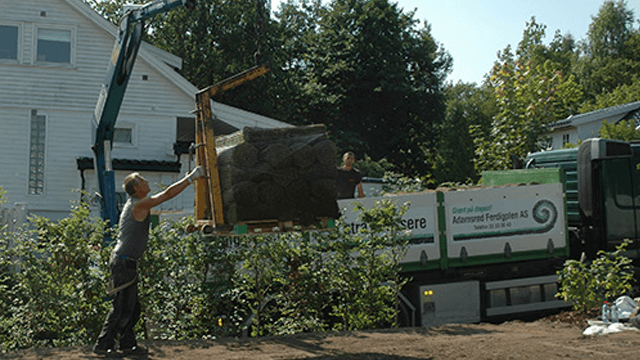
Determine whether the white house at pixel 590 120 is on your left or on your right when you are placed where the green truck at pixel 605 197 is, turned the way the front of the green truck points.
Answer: on your left

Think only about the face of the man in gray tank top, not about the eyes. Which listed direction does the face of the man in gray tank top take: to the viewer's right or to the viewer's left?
to the viewer's right

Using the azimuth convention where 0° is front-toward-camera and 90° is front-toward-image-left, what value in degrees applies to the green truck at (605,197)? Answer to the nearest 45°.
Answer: approximately 270°

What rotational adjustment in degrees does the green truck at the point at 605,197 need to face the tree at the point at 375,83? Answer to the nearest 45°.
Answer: approximately 135° to its left

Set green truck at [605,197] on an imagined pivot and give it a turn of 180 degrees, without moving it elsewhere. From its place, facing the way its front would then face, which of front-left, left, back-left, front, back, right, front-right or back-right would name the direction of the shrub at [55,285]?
front-left

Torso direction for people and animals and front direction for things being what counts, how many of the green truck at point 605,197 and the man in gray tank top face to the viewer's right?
2

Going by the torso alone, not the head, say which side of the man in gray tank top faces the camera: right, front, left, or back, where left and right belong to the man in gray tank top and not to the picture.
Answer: right

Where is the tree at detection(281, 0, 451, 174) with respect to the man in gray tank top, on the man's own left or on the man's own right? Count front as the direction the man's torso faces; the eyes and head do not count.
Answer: on the man's own left

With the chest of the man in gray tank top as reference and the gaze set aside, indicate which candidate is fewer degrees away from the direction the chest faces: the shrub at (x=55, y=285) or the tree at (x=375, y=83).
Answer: the tree

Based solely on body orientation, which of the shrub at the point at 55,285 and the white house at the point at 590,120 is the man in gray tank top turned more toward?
the white house

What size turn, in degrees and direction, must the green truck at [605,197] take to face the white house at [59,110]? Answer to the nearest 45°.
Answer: approximately 180°
